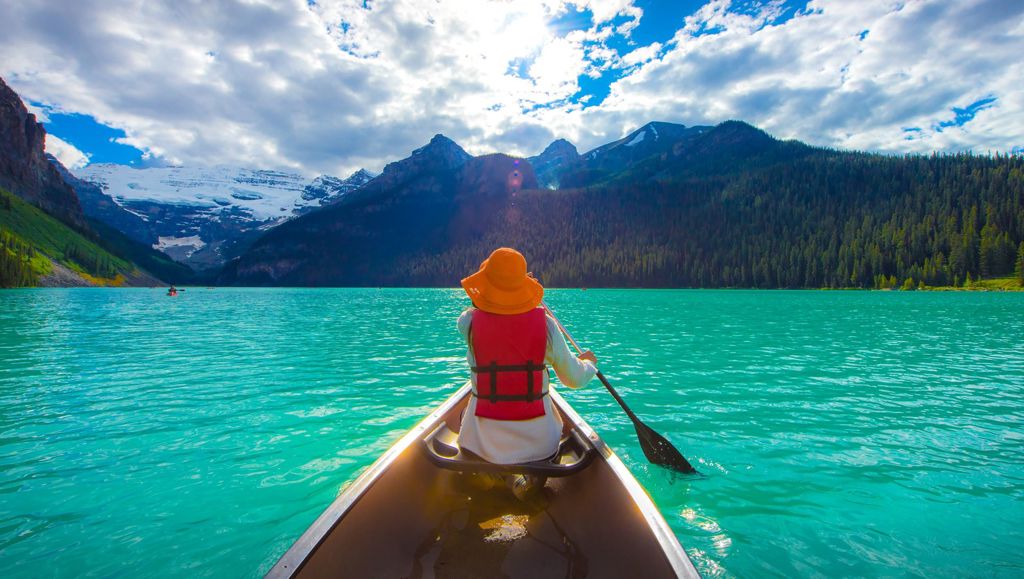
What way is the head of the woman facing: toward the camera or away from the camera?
away from the camera

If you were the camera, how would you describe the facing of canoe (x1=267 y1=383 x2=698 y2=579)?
facing away from the viewer

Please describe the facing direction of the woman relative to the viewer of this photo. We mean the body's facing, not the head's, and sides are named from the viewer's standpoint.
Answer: facing away from the viewer
